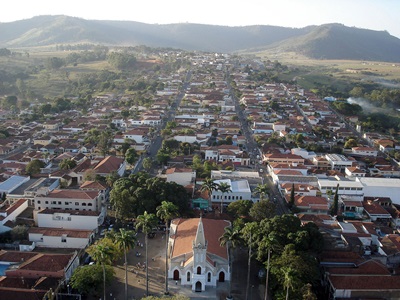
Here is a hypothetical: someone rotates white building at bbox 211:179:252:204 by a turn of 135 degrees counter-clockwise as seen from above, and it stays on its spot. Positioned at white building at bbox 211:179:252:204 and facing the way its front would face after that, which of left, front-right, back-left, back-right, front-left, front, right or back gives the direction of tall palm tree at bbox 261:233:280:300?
back-right

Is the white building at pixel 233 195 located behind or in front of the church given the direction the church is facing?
behind

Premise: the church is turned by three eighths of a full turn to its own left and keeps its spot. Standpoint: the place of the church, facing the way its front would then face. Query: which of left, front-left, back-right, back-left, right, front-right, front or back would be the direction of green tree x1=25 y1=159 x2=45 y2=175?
left

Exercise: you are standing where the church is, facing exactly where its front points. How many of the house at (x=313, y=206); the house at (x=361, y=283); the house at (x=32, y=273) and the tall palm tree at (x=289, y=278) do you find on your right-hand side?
1

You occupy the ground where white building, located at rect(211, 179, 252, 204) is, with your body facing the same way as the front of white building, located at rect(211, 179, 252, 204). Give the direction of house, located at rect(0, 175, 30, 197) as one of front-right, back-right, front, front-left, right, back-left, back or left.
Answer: right

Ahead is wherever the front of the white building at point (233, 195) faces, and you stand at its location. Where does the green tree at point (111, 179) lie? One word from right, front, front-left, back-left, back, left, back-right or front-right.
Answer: right

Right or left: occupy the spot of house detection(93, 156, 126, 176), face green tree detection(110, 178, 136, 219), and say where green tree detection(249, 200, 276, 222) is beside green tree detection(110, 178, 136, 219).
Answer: left

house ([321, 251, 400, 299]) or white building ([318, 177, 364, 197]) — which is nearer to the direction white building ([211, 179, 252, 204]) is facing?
the house

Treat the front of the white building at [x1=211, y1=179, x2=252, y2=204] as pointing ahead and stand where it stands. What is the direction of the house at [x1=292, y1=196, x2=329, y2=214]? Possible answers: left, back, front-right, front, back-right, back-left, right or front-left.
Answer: left

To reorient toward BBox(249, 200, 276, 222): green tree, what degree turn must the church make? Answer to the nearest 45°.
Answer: approximately 135° to its left

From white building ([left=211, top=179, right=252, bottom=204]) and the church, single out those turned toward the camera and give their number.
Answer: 2

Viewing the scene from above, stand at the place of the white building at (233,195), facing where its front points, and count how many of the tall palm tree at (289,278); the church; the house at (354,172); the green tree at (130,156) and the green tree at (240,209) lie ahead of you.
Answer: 3

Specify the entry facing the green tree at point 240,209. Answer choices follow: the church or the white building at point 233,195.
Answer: the white building
